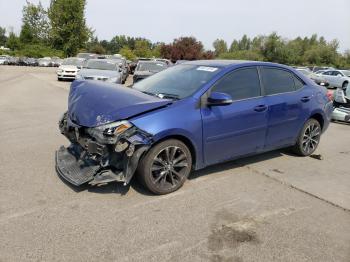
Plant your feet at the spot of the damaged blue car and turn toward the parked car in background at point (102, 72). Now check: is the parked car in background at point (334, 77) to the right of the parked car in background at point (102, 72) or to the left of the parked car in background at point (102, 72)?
right

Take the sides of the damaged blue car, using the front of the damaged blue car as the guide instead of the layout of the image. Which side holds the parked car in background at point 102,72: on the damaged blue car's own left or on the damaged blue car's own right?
on the damaged blue car's own right

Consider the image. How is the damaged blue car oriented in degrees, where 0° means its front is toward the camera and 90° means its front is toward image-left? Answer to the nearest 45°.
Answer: approximately 45°

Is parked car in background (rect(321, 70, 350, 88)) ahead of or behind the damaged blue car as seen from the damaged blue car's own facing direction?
behind
